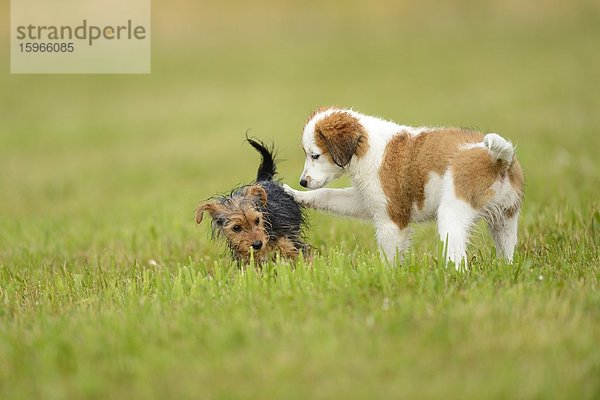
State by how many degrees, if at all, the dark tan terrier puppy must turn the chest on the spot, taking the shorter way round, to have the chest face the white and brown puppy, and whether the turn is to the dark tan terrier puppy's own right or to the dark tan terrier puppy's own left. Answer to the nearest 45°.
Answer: approximately 90° to the dark tan terrier puppy's own left

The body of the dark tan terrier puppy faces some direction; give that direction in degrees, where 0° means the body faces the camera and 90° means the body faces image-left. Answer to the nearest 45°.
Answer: approximately 45°
